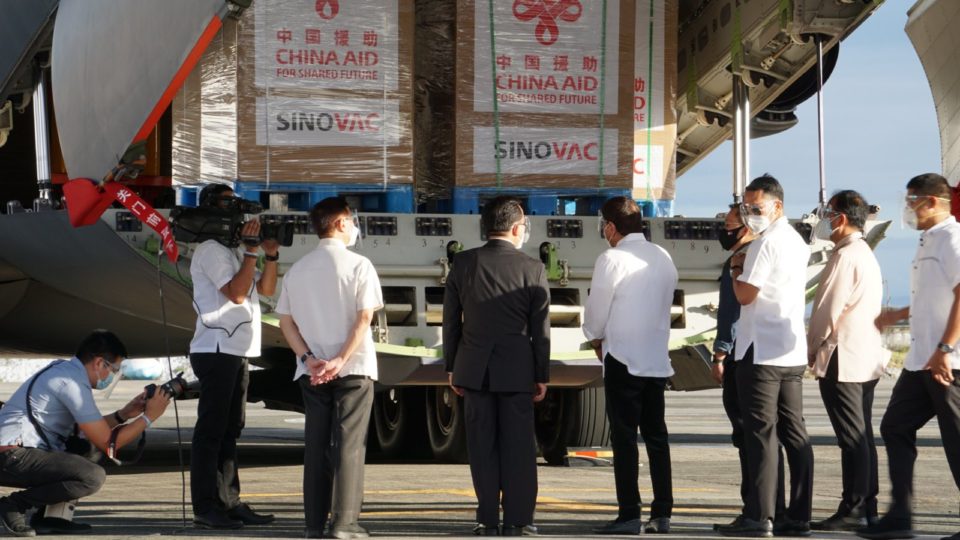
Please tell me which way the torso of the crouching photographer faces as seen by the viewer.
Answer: to the viewer's right

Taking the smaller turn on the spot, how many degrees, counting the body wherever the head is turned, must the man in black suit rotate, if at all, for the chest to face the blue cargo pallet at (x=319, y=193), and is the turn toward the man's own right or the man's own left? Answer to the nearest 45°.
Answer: approximately 45° to the man's own left

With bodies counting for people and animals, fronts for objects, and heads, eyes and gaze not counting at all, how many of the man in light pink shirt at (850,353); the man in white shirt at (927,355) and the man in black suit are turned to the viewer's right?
0

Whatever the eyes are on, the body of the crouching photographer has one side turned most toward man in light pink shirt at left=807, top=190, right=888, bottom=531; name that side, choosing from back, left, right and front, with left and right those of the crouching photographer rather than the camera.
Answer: front

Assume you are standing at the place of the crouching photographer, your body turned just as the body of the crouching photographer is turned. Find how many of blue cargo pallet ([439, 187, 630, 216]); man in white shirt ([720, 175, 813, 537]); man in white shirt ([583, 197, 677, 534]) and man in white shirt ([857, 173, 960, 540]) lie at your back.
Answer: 0

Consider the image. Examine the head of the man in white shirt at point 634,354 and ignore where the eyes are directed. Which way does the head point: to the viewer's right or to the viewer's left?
to the viewer's left

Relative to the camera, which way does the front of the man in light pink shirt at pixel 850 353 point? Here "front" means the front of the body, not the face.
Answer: to the viewer's left

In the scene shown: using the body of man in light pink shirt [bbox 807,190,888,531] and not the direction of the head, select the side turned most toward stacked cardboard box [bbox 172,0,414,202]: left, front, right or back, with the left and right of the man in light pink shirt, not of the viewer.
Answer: front

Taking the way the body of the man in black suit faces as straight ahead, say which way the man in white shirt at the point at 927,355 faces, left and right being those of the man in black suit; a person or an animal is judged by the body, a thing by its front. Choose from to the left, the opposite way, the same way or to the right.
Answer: to the left

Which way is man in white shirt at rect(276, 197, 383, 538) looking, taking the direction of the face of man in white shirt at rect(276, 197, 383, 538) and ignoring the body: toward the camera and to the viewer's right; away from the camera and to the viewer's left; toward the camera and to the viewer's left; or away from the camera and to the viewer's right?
away from the camera and to the viewer's right

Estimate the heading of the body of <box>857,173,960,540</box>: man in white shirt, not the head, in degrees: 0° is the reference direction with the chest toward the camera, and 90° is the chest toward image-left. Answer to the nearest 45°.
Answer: approximately 90°

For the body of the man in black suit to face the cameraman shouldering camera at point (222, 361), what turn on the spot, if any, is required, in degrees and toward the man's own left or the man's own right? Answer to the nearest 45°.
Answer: approximately 90° to the man's own left

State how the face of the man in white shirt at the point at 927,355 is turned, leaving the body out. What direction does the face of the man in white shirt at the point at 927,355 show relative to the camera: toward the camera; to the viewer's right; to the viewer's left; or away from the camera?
to the viewer's left

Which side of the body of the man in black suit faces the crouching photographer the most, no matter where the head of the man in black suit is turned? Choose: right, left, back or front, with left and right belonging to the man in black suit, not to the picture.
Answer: left

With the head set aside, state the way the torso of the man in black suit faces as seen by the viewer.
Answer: away from the camera

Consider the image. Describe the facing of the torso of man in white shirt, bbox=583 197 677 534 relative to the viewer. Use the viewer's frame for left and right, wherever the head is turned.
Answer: facing away from the viewer and to the left of the viewer
